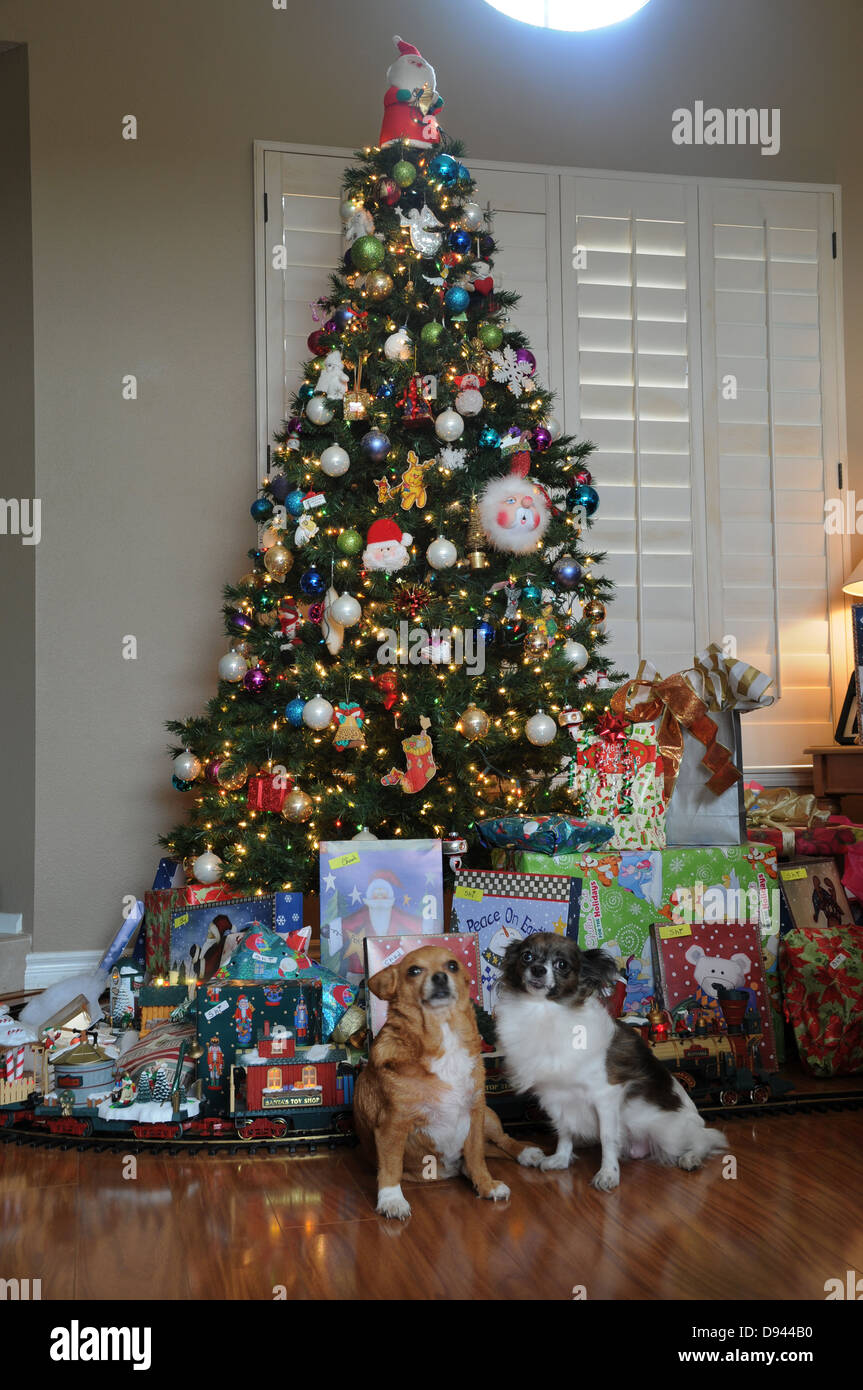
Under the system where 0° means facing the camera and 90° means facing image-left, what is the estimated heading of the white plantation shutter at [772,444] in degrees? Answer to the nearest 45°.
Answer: approximately 0°

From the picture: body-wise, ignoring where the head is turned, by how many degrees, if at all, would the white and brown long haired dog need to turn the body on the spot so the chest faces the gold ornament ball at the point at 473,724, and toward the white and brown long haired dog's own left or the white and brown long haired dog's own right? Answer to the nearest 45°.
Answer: approximately 135° to the white and brown long haired dog's own right

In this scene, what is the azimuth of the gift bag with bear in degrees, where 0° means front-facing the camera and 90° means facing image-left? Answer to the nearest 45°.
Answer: approximately 0°

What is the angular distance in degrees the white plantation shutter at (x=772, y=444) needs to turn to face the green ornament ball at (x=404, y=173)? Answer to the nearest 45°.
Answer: approximately 45° to its right

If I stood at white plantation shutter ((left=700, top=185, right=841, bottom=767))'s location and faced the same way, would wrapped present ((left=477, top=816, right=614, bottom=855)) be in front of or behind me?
in front

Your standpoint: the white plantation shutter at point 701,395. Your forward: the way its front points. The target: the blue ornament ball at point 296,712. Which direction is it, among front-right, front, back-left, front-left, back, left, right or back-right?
front-right

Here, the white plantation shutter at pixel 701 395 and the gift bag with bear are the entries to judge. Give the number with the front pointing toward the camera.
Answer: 2
